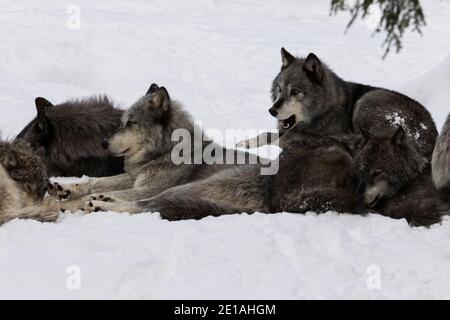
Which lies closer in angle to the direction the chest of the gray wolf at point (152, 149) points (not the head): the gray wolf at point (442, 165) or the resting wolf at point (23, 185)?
the resting wolf

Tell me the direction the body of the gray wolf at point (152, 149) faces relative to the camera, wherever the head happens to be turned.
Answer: to the viewer's left

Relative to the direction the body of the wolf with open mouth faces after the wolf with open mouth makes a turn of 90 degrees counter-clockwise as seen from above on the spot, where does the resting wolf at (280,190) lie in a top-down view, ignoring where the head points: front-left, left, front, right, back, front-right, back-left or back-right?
front

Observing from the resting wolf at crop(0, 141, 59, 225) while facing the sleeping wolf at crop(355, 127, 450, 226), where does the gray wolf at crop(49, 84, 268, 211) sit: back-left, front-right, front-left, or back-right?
front-left

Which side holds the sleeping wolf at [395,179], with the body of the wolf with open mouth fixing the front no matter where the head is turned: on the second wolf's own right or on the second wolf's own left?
on the second wolf's own left

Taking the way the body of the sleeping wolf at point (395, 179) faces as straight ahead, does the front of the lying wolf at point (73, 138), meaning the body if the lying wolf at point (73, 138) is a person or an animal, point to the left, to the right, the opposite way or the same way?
the same way

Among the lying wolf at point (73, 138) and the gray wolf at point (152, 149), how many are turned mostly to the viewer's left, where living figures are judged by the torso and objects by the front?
2

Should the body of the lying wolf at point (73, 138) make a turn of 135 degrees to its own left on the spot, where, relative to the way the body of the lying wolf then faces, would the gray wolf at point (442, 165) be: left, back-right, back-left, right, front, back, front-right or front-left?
front

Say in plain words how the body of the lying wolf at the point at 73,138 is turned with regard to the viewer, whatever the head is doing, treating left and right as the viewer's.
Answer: facing to the left of the viewer

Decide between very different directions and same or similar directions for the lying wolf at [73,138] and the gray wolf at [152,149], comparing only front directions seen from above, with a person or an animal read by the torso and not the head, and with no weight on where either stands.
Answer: same or similar directions

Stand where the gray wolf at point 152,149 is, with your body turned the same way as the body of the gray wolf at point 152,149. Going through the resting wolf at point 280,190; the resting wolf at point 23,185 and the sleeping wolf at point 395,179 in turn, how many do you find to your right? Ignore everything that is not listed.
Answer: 0

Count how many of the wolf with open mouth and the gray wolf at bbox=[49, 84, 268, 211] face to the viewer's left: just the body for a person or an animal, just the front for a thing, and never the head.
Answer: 2

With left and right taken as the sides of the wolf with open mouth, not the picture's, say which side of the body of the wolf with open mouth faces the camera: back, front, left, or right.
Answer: left

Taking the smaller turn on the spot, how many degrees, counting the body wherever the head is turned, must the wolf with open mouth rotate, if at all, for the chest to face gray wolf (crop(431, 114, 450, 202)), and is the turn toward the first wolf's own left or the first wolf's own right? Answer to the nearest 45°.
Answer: approximately 135° to the first wolf's own left

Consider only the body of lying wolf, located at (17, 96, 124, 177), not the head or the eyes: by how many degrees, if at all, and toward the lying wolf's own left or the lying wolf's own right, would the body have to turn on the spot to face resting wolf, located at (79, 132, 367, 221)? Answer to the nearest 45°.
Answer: approximately 135° to the lying wolf's own left

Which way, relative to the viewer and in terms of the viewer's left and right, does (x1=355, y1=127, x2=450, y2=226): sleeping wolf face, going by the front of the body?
facing the viewer and to the left of the viewer
